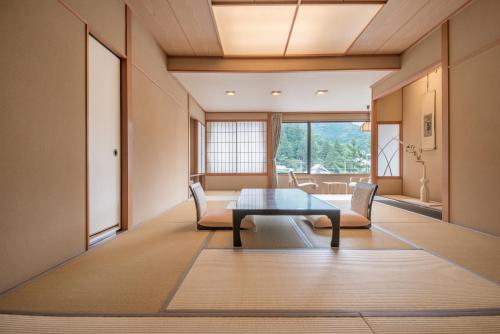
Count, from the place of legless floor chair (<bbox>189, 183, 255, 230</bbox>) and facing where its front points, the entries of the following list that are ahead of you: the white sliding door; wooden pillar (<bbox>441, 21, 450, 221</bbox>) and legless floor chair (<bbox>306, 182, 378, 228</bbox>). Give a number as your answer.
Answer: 2

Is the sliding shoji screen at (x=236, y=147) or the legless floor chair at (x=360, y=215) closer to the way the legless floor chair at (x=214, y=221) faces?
the legless floor chair

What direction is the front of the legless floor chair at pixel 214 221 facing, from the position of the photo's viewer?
facing to the right of the viewer

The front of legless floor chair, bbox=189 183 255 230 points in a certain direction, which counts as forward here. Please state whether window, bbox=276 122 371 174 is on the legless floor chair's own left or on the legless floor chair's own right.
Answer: on the legless floor chair's own left

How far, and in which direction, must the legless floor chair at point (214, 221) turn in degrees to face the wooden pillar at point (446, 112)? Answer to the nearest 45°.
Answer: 0° — it already faces it

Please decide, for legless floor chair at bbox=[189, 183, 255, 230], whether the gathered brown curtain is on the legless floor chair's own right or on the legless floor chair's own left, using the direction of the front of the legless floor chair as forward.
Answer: on the legless floor chair's own left

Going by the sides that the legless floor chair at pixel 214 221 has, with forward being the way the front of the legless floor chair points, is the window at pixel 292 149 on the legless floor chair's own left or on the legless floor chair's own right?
on the legless floor chair's own left

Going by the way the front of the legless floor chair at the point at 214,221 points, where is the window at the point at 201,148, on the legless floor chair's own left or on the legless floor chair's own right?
on the legless floor chair's own left

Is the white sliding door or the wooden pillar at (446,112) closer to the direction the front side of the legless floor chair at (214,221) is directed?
the wooden pillar

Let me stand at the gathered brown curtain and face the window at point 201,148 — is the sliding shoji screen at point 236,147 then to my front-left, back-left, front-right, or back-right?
front-right

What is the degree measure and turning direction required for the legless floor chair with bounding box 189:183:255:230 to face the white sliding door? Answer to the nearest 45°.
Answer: approximately 180°

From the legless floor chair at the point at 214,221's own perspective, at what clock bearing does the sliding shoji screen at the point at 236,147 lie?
The sliding shoji screen is roughly at 9 o'clock from the legless floor chair.

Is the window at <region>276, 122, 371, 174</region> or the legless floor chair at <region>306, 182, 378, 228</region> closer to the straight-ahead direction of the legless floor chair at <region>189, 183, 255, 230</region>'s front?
the legless floor chair

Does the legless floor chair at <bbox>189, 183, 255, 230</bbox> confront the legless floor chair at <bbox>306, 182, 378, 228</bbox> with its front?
yes
